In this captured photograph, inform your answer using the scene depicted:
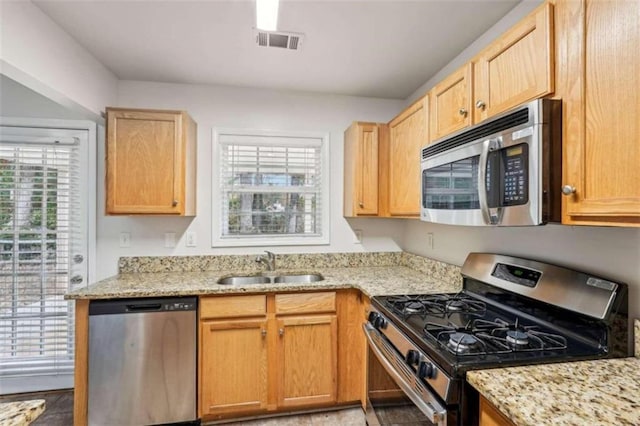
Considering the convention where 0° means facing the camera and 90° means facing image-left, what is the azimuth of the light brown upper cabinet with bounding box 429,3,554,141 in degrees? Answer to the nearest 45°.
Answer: approximately 45°

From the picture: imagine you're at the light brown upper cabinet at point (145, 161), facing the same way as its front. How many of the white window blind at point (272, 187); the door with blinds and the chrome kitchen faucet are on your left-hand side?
2

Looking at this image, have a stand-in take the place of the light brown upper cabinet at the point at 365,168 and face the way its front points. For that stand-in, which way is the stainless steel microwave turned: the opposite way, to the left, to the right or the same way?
to the right

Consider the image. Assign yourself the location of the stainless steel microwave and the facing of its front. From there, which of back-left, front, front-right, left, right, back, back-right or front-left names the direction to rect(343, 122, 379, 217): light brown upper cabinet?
right

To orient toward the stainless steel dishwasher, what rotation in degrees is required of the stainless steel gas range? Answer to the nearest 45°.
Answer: approximately 45° to its right

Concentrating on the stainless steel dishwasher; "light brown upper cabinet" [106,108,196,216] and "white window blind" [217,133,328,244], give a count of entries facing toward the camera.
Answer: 3

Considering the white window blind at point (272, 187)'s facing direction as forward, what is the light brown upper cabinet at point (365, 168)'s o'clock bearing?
The light brown upper cabinet is roughly at 10 o'clock from the white window blind.

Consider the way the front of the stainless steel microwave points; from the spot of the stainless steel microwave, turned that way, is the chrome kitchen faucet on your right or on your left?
on your right

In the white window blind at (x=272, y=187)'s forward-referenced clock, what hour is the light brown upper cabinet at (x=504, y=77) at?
The light brown upper cabinet is roughly at 11 o'clock from the white window blind.

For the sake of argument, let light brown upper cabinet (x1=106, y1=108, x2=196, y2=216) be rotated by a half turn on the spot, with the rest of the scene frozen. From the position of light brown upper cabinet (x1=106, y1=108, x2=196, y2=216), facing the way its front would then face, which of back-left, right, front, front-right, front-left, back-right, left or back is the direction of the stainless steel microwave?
back-right

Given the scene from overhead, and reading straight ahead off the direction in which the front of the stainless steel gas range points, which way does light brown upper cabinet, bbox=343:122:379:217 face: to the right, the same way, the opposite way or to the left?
to the left

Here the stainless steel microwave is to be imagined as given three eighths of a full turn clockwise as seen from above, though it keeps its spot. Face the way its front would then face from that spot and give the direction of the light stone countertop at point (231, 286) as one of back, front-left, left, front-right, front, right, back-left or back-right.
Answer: left
